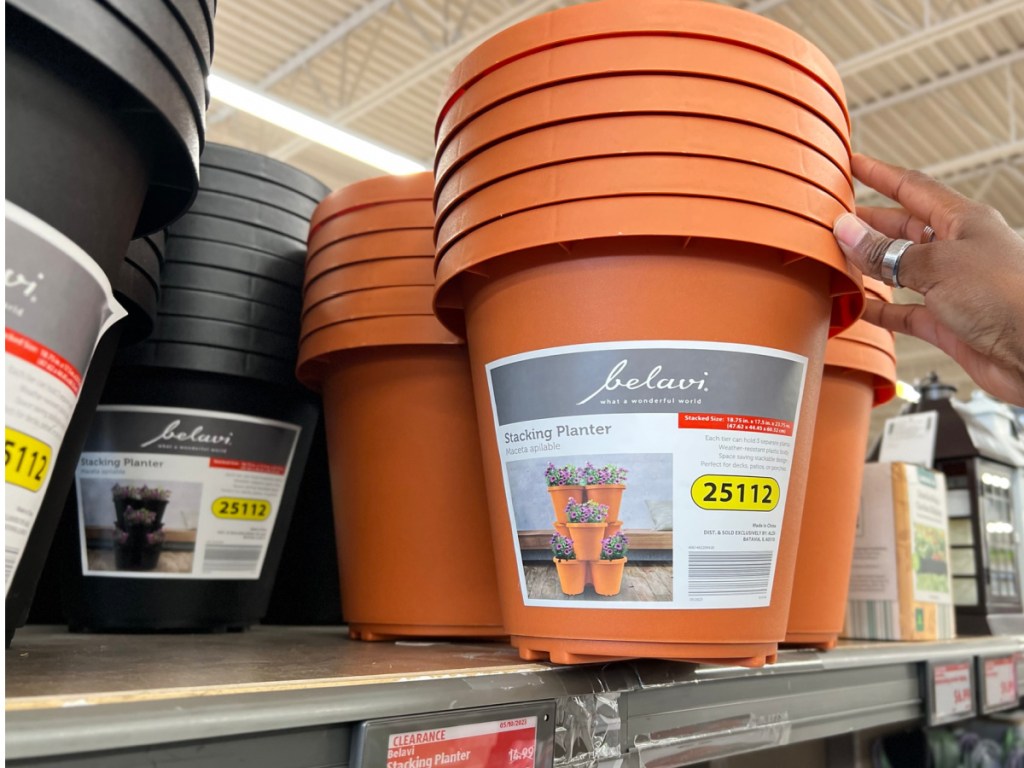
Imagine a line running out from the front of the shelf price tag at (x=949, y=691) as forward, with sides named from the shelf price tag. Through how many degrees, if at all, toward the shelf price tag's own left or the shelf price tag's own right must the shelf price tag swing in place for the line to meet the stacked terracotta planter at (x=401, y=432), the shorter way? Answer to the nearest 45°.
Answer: approximately 90° to the shelf price tag's own right

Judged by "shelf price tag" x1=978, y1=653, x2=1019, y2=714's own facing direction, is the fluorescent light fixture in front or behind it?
behind

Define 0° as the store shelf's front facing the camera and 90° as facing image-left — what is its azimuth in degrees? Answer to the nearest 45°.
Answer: approximately 315°

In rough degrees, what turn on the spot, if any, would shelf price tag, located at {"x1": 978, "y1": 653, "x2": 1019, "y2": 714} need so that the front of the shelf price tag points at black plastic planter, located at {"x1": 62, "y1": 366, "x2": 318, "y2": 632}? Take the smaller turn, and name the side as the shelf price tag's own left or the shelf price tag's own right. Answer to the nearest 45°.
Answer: approximately 90° to the shelf price tag's own right

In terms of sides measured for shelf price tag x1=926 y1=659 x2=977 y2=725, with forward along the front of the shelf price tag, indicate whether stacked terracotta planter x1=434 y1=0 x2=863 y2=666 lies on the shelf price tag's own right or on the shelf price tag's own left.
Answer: on the shelf price tag's own right
